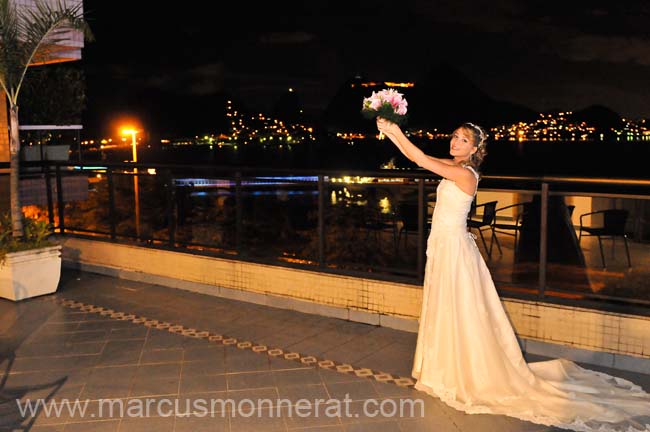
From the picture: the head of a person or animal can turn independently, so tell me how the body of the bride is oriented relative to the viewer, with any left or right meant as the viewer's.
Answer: facing to the left of the viewer

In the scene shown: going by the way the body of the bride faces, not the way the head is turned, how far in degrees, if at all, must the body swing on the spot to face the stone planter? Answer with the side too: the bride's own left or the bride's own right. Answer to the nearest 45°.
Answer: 0° — they already face it

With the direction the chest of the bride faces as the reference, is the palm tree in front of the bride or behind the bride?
in front
